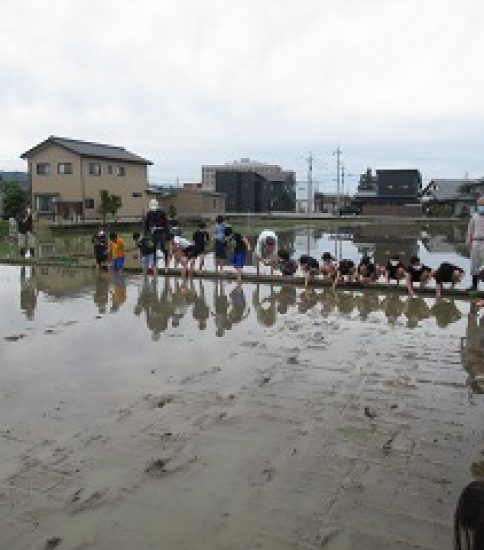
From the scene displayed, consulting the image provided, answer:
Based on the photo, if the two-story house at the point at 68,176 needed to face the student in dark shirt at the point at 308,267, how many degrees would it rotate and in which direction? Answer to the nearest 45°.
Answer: approximately 45° to its left

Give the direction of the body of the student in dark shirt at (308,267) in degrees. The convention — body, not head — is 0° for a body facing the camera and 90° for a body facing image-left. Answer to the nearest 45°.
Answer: approximately 45°

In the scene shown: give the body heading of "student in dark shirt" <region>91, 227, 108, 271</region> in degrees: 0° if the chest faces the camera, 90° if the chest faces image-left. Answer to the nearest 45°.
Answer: approximately 0°

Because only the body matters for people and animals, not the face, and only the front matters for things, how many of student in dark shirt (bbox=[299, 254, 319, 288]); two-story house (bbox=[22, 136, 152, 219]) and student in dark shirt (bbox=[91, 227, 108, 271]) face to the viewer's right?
0

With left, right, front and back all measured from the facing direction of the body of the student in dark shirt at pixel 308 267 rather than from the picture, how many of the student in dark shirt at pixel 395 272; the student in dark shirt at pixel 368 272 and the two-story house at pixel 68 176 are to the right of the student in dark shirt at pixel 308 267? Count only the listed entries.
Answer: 1

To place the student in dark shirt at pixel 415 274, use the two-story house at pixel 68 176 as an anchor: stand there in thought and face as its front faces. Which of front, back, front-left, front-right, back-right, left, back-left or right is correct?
front-left

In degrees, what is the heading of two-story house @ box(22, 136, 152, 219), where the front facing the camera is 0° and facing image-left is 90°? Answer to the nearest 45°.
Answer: approximately 45°

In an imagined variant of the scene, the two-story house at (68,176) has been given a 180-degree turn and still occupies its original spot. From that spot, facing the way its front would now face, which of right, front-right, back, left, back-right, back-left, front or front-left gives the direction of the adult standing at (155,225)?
back-right

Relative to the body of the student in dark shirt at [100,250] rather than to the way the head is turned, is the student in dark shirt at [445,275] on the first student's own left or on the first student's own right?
on the first student's own left

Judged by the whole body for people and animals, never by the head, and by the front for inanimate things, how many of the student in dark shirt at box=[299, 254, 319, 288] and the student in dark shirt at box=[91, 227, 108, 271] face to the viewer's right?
0

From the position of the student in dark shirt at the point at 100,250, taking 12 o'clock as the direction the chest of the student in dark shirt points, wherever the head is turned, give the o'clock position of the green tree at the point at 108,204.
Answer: The green tree is roughly at 6 o'clock from the student in dark shirt.

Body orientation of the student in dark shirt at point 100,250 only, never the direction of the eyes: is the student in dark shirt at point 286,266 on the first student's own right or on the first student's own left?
on the first student's own left

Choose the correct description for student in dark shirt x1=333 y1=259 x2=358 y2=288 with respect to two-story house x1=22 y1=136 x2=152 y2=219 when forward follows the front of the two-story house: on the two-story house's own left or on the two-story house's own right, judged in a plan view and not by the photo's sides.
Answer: on the two-story house's own left

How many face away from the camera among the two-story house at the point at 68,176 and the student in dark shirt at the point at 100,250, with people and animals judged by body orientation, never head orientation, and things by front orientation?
0

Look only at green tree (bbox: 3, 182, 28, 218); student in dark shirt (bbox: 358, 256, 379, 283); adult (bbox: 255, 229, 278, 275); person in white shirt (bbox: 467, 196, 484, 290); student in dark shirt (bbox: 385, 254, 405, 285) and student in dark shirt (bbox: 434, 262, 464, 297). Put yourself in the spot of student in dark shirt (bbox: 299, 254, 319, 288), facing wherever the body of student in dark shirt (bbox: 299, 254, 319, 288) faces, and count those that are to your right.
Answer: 2
